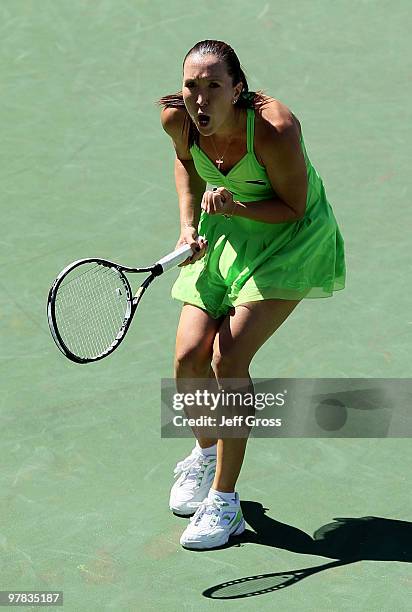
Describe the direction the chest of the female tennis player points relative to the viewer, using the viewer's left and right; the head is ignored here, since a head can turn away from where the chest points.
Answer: facing the viewer and to the left of the viewer
